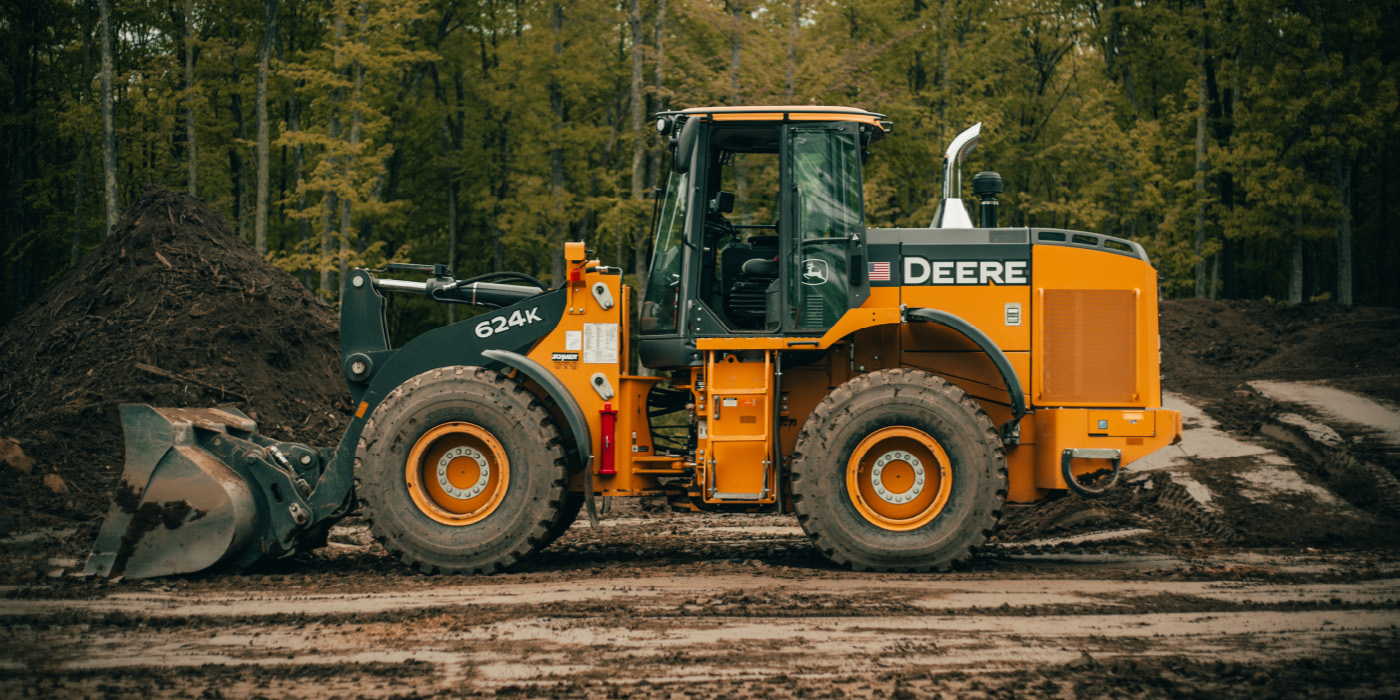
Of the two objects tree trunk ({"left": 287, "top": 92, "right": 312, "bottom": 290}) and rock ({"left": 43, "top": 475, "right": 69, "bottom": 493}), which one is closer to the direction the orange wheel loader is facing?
the rock

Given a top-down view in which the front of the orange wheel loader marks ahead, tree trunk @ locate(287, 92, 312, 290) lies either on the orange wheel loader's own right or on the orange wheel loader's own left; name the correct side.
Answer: on the orange wheel loader's own right

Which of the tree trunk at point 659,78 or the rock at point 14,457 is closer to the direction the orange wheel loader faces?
the rock

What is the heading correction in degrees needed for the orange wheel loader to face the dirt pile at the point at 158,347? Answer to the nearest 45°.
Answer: approximately 45° to its right

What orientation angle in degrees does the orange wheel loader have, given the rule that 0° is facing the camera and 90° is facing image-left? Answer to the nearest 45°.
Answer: approximately 90°

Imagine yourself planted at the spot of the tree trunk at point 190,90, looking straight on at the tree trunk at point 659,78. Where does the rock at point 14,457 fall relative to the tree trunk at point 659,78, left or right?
right

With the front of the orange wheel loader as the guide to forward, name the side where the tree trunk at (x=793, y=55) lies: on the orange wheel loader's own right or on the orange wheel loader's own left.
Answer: on the orange wheel loader's own right

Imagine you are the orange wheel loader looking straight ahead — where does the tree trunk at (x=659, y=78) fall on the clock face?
The tree trunk is roughly at 3 o'clock from the orange wheel loader.

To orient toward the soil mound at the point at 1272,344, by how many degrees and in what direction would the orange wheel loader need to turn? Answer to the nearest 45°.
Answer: approximately 135° to its right

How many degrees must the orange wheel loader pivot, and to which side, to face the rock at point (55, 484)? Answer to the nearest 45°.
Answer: approximately 45° to its right

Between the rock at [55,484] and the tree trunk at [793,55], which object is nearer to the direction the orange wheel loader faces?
the rock
